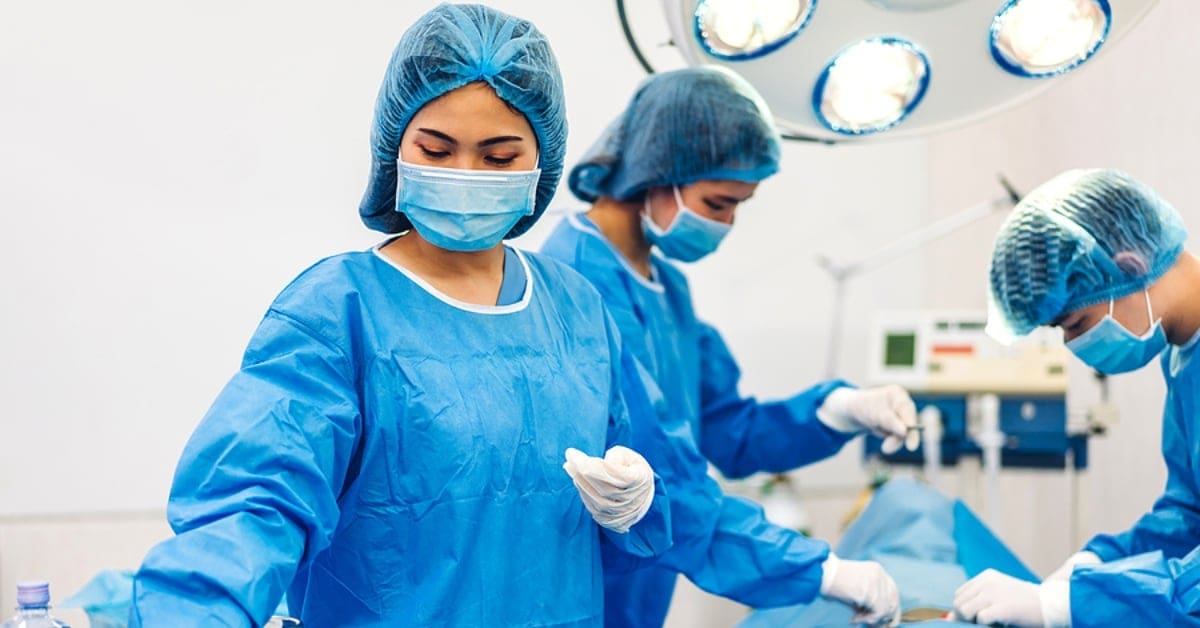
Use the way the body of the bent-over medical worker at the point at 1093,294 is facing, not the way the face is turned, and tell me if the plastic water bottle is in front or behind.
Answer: in front

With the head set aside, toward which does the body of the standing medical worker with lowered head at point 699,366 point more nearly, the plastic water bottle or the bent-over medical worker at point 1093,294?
the bent-over medical worker

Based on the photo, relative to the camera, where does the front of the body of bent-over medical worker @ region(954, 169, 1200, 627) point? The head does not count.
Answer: to the viewer's left

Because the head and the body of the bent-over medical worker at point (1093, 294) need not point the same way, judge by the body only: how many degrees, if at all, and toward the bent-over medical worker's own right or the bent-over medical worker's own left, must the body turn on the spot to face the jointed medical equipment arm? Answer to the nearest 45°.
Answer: approximately 90° to the bent-over medical worker's own right

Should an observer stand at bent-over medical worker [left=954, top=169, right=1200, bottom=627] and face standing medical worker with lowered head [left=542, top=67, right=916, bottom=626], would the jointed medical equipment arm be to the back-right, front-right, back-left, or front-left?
front-right

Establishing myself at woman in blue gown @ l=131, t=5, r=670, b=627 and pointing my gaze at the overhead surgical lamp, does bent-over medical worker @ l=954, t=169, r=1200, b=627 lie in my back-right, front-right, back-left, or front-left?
front-right

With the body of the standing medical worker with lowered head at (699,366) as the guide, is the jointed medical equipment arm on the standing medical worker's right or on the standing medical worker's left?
on the standing medical worker's left

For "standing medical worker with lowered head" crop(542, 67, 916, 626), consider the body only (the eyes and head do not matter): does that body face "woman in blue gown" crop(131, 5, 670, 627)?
no

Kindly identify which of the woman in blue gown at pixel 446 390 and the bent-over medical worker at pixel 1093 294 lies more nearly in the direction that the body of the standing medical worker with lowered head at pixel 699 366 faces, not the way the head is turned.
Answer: the bent-over medical worker

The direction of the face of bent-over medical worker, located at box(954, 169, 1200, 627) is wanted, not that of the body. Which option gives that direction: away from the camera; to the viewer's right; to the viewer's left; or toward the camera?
to the viewer's left

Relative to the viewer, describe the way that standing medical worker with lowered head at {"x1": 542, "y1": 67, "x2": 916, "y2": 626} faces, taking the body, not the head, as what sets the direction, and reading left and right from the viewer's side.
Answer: facing to the right of the viewer

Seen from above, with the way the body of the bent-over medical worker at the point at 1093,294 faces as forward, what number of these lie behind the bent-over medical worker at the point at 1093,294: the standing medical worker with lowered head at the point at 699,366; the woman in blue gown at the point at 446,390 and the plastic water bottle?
0

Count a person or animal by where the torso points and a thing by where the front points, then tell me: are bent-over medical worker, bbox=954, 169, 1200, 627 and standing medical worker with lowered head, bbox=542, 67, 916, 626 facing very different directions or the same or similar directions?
very different directions

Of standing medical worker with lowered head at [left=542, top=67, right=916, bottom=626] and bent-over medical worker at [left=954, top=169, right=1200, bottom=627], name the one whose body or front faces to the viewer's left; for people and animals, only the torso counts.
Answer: bent-over medical worker at [left=954, top=169, right=1200, bottom=627]

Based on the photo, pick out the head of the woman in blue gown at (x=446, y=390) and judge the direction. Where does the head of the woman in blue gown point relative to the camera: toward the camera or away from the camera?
toward the camera

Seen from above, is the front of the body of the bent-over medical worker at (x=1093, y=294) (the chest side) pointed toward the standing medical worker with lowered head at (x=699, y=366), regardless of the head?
yes

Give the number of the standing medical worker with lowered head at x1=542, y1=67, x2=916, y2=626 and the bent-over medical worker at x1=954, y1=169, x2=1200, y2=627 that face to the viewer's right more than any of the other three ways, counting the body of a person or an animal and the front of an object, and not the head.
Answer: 1
